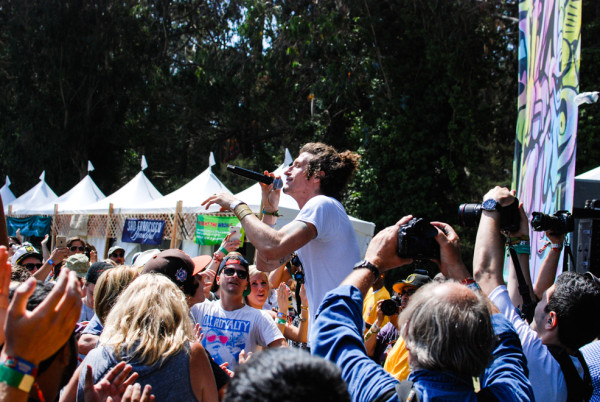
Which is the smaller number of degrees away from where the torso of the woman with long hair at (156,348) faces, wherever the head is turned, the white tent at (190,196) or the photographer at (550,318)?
the white tent

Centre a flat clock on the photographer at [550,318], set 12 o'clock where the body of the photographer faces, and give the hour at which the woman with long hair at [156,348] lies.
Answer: The woman with long hair is roughly at 10 o'clock from the photographer.

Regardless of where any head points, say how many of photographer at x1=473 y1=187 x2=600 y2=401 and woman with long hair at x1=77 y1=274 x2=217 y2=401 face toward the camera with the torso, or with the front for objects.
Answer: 0

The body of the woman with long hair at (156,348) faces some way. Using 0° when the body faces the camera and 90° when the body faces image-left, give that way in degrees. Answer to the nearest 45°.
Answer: approximately 180°

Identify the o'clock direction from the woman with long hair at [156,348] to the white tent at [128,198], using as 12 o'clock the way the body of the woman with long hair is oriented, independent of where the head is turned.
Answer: The white tent is roughly at 12 o'clock from the woman with long hair.

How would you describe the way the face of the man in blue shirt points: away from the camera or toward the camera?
away from the camera

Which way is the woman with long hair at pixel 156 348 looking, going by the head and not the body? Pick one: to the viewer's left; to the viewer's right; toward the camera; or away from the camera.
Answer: away from the camera

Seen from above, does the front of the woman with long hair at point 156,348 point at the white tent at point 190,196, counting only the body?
yes

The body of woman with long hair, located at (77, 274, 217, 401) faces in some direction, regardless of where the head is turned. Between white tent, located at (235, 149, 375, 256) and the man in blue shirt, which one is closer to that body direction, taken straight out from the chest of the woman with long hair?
the white tent

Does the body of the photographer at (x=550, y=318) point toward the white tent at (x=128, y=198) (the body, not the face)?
yes

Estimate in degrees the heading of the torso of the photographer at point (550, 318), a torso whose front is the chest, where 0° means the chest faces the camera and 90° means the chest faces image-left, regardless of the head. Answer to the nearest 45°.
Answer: approximately 135°

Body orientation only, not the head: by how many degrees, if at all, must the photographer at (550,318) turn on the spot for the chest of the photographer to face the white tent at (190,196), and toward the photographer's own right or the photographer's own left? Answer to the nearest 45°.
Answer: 0° — they already face it

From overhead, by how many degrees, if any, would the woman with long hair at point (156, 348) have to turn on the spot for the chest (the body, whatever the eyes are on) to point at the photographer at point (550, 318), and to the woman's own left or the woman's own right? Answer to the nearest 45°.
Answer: approximately 90° to the woman's own right
